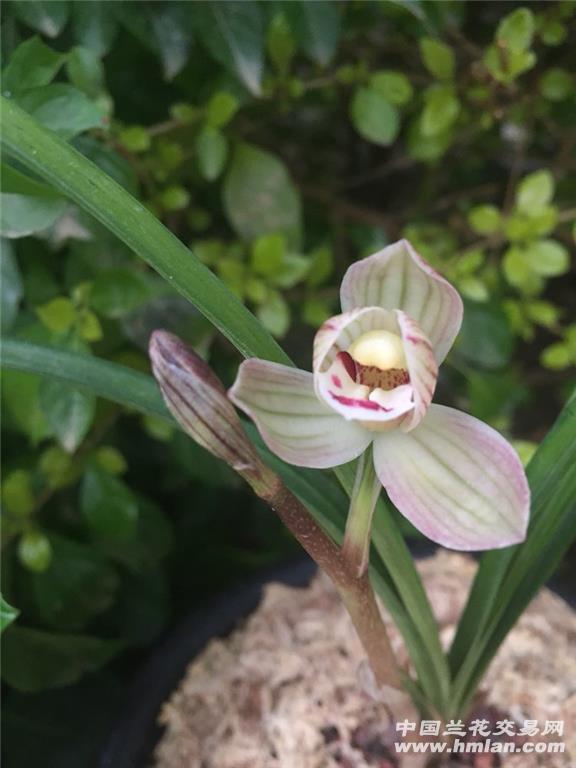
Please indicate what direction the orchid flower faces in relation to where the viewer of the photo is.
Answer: facing the viewer
